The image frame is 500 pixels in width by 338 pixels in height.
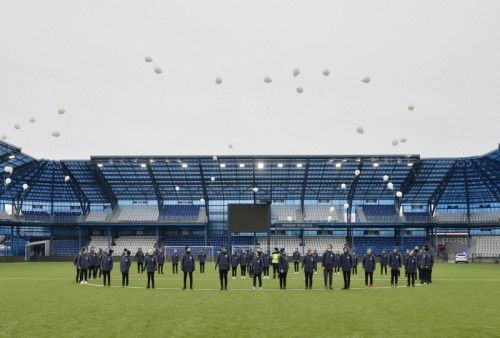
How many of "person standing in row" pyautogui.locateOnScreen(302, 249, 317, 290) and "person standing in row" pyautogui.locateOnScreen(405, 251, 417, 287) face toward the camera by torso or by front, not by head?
2

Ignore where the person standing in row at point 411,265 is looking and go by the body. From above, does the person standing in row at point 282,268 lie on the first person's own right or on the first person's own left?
on the first person's own right

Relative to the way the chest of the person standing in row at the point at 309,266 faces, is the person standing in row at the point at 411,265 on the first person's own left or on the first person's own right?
on the first person's own left

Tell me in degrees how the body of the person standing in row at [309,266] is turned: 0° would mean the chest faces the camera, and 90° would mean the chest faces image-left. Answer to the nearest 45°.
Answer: approximately 0°

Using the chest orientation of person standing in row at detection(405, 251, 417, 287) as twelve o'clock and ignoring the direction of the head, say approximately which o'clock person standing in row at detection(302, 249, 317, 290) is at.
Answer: person standing in row at detection(302, 249, 317, 290) is roughly at 2 o'clock from person standing in row at detection(405, 251, 417, 287).

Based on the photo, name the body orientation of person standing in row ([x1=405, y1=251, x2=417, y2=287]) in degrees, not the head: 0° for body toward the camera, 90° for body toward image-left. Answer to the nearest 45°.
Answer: approximately 0°
